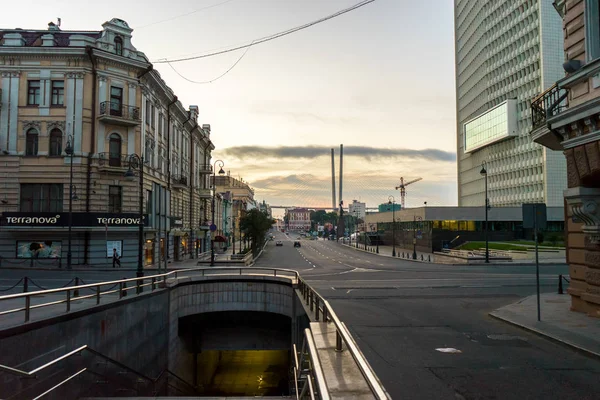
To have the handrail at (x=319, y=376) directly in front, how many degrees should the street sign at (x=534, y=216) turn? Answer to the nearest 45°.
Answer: approximately 180°

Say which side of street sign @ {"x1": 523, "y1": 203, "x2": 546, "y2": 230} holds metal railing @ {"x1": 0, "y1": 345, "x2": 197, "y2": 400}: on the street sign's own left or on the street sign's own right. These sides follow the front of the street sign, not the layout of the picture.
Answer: on the street sign's own left

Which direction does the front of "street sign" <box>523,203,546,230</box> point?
away from the camera
